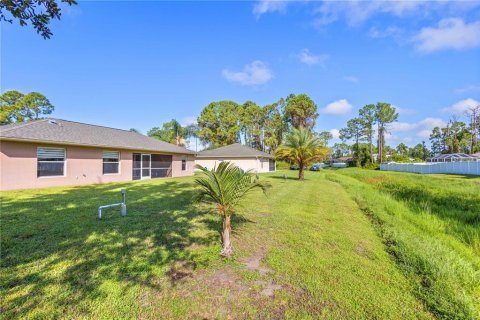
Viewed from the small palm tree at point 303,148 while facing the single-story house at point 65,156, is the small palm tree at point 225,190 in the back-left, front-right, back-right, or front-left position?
front-left

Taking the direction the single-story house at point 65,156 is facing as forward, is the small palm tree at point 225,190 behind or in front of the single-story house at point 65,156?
behind

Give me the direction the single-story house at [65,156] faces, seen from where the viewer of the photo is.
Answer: facing away from the viewer and to the left of the viewer

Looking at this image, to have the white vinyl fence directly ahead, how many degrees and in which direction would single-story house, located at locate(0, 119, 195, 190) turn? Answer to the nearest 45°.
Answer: approximately 135° to its right

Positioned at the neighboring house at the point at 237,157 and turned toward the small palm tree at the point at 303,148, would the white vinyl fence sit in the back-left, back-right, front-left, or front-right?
front-left

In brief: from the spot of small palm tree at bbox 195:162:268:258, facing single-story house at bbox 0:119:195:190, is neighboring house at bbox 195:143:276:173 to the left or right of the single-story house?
right

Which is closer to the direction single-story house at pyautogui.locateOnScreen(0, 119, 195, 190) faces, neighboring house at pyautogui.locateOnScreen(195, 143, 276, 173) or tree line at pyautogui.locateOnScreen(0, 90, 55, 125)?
the tree line

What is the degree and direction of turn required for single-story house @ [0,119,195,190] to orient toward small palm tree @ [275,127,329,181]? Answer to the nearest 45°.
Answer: approximately 135° to its right

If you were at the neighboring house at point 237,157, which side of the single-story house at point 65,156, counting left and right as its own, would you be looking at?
right

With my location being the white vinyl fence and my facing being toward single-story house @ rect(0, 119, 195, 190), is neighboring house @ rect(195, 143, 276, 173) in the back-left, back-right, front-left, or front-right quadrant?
front-right
